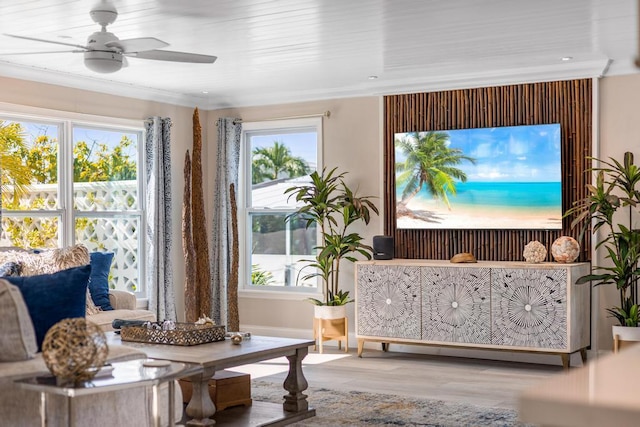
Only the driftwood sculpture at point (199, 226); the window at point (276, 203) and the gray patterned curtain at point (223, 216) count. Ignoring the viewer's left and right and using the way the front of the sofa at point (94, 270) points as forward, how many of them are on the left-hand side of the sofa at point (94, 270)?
3

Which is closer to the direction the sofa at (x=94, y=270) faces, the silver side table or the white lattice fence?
the silver side table

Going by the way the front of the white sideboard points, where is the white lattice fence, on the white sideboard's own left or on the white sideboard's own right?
on the white sideboard's own right

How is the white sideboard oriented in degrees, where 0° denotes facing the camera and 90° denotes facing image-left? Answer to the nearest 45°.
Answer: approximately 45°

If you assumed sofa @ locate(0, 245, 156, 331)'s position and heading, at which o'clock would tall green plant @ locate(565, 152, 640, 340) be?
The tall green plant is roughly at 11 o'clock from the sofa.

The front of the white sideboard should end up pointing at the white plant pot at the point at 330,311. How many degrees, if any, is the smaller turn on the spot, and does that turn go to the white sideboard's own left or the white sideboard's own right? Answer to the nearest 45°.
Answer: approximately 45° to the white sideboard's own right

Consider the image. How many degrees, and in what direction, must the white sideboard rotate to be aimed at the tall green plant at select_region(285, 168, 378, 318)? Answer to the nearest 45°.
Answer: approximately 90° to its right

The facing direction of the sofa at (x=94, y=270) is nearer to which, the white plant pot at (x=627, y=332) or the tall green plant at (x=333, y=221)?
the white plant pot

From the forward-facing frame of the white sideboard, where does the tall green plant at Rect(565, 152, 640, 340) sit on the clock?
The tall green plant is roughly at 8 o'clock from the white sideboard.

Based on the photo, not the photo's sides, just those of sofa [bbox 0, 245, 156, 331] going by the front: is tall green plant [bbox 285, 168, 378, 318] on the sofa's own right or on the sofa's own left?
on the sofa's own left
